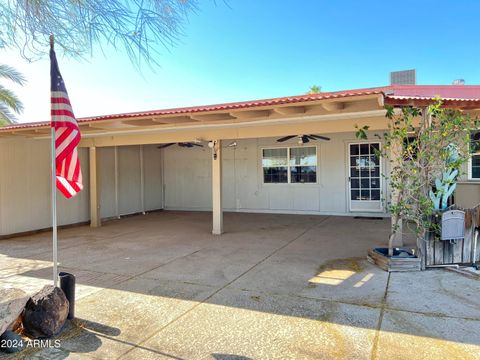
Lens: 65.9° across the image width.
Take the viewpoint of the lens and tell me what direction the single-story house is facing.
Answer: facing the viewer

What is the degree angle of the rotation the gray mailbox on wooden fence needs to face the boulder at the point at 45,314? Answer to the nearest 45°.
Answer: approximately 45° to its right

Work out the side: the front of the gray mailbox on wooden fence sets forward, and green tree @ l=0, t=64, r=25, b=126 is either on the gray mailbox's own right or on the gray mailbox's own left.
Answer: on the gray mailbox's own right

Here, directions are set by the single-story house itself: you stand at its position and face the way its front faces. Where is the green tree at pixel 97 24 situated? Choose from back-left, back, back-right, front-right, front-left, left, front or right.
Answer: front

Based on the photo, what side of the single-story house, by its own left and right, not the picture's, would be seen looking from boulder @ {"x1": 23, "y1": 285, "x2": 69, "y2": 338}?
front

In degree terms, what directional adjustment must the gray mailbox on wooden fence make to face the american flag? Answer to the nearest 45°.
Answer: approximately 45° to its right

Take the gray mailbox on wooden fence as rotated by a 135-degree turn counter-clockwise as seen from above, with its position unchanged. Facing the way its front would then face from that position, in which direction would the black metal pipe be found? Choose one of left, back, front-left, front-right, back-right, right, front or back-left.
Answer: back

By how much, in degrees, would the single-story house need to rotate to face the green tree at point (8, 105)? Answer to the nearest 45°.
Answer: approximately 90° to its right

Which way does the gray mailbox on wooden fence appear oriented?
toward the camera

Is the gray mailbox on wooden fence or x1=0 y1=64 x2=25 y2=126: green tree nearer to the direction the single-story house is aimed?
the gray mailbox on wooden fence

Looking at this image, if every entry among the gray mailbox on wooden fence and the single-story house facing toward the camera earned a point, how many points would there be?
2

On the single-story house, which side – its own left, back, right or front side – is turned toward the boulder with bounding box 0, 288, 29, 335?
front
